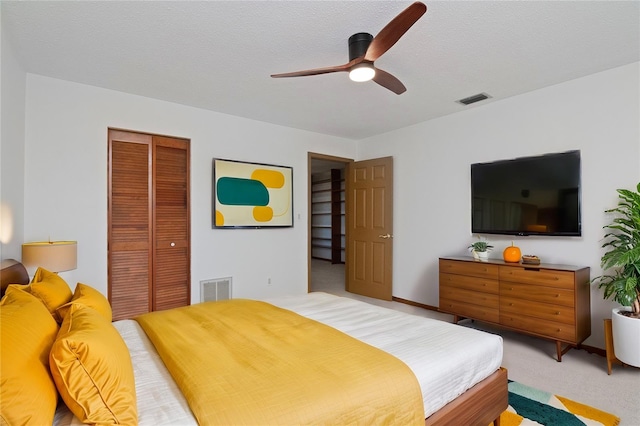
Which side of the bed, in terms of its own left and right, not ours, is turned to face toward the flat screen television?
front

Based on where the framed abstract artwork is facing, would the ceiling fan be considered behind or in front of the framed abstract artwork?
in front

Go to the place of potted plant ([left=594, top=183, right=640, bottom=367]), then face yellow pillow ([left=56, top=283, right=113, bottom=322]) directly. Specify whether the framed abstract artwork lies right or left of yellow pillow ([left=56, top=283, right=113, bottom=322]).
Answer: right

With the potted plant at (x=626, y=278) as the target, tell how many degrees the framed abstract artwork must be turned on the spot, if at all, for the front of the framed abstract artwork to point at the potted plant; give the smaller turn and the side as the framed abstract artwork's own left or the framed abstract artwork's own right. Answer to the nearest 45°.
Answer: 0° — it already faces it

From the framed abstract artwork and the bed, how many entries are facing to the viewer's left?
0

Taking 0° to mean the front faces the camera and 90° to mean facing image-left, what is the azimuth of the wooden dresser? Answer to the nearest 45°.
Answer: approximately 45°

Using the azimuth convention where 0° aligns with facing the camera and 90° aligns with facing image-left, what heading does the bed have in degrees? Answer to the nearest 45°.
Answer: approximately 225°

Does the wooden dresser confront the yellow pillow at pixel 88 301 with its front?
yes

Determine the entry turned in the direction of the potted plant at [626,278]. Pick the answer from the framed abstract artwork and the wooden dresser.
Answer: the framed abstract artwork

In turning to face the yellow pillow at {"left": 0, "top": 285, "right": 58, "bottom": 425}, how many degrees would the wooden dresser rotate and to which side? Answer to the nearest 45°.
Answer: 0° — it already faces it

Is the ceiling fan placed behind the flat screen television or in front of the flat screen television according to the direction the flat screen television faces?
in front

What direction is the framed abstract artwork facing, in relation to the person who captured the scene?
facing the viewer and to the right of the viewer

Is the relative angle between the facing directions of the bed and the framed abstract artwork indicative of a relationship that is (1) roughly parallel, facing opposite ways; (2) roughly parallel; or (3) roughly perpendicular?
roughly perpendicular

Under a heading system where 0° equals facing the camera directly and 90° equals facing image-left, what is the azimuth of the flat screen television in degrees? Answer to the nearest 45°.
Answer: approximately 45°

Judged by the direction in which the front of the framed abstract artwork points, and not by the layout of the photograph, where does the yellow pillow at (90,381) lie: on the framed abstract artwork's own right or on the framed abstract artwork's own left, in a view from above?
on the framed abstract artwork's own right
